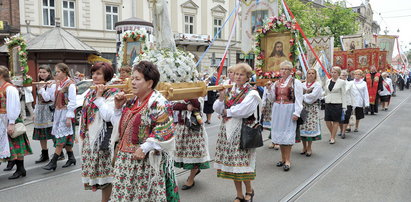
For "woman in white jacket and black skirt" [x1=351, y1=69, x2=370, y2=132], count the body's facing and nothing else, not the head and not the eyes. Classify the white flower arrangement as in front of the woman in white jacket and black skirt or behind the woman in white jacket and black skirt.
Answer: in front

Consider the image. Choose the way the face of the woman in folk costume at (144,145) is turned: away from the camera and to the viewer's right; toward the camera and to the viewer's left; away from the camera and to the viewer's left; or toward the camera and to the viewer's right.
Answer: toward the camera and to the viewer's left

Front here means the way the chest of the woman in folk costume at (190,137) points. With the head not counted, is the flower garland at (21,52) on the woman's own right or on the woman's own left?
on the woman's own right

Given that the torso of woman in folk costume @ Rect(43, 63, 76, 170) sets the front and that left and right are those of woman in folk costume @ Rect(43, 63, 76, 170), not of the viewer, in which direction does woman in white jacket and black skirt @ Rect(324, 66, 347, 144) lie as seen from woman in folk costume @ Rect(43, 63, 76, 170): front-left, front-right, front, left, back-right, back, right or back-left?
back-left

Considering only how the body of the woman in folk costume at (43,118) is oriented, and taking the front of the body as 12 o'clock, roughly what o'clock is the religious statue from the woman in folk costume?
The religious statue is roughly at 9 o'clock from the woman in folk costume.

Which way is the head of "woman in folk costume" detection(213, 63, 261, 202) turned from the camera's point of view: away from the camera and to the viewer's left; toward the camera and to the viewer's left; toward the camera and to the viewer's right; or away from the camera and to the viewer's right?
toward the camera and to the viewer's left

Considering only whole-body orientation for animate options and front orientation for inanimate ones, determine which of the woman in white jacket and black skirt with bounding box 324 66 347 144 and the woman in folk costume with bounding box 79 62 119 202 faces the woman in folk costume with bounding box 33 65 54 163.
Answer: the woman in white jacket and black skirt with bounding box 324 66 347 144

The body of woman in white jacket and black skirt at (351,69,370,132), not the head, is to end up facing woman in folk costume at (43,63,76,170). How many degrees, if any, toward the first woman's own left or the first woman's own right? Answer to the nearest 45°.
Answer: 0° — they already face them
